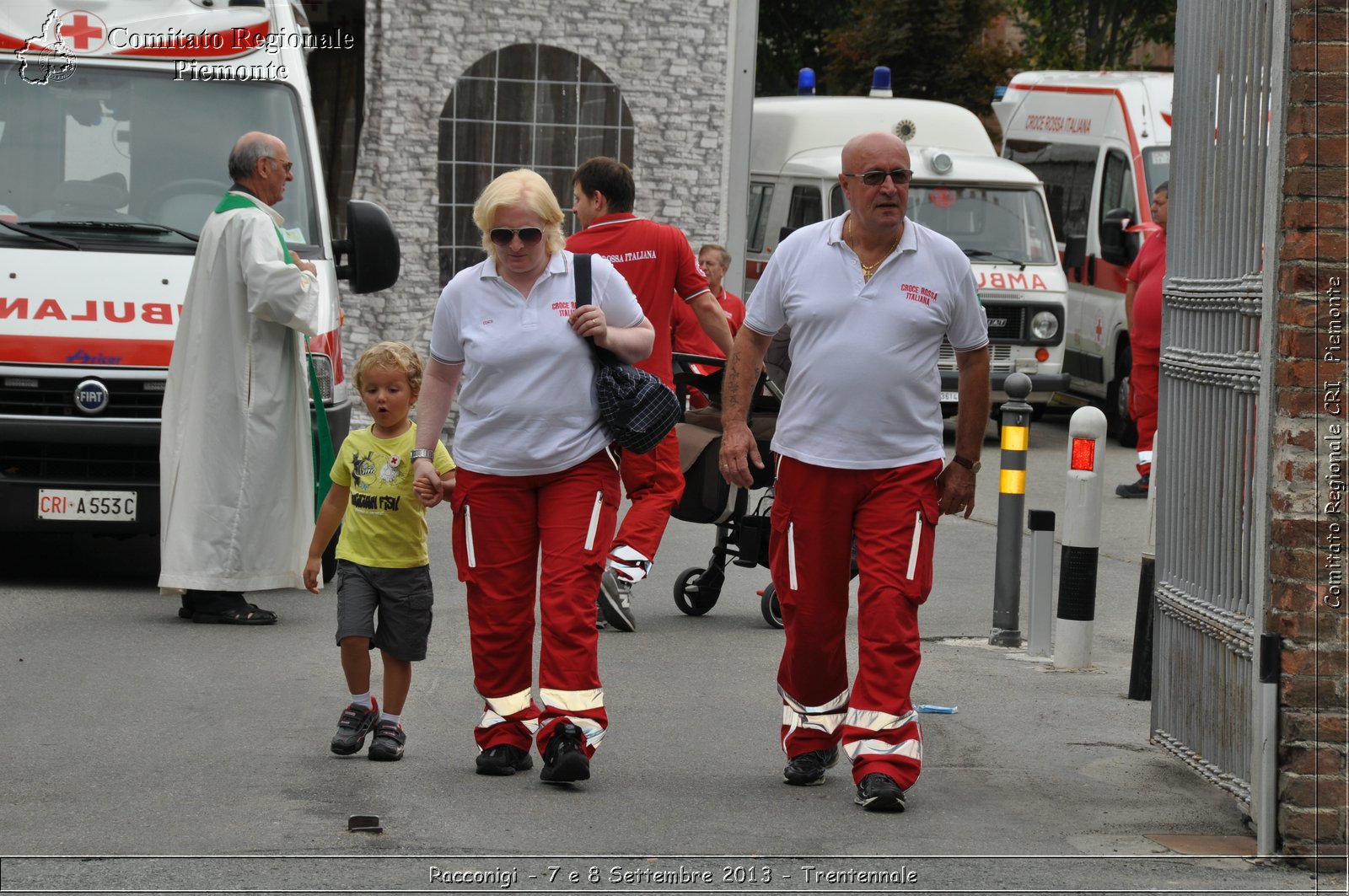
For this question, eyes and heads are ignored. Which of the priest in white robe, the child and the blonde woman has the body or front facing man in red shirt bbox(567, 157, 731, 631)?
the priest in white robe

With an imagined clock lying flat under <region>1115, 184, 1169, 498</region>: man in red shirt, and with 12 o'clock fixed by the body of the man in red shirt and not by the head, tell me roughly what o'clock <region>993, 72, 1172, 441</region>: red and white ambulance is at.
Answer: The red and white ambulance is roughly at 3 o'clock from the man in red shirt.

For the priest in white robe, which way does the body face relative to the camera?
to the viewer's right

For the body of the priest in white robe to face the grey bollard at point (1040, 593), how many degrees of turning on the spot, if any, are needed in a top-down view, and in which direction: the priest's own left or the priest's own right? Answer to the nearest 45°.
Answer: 0° — they already face it

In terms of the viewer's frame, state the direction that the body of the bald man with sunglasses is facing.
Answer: toward the camera

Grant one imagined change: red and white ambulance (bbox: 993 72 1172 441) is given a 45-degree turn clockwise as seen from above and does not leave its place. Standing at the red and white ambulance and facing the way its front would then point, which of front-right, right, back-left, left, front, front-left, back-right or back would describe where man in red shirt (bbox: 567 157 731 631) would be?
front

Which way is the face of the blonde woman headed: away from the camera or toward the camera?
toward the camera

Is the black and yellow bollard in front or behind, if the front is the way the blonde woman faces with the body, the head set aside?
behind

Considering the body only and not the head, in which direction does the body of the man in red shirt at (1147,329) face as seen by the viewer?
to the viewer's left

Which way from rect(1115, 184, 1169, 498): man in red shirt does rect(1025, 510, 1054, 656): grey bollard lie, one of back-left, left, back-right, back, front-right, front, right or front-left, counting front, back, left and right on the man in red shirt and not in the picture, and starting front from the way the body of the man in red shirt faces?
left

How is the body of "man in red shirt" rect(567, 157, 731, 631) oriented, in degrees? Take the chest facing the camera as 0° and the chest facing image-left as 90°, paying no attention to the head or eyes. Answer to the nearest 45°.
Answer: approximately 135°

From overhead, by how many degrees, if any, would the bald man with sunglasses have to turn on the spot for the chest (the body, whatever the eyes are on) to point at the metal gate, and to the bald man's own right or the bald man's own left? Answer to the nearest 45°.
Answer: approximately 90° to the bald man's own left

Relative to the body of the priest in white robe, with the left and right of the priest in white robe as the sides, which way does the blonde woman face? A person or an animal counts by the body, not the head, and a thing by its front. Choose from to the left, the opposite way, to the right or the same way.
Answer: to the right

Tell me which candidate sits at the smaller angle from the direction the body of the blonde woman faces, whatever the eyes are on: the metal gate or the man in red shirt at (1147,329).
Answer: the metal gate

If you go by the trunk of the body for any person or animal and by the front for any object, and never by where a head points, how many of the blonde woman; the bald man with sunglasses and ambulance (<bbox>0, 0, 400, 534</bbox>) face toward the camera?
3

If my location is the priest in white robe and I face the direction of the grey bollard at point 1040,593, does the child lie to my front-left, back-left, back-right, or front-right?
front-right

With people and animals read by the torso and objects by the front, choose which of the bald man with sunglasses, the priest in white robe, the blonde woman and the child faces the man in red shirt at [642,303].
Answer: the priest in white robe

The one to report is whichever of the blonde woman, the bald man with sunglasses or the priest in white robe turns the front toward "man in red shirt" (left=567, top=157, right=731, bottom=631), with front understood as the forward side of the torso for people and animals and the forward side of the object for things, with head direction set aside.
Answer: the priest in white robe
